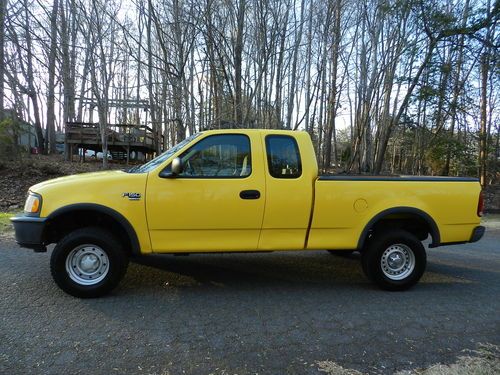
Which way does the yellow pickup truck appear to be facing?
to the viewer's left

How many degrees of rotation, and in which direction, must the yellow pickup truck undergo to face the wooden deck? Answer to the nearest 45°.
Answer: approximately 45° to its right
